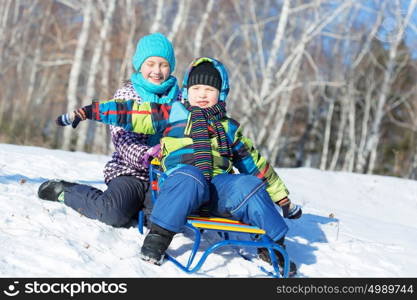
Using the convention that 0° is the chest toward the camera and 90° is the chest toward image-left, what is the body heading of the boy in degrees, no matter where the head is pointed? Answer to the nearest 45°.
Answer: approximately 0°

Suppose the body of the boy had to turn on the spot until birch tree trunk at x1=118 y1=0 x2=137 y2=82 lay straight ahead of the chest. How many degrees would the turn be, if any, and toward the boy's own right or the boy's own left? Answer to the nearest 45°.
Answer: approximately 180°

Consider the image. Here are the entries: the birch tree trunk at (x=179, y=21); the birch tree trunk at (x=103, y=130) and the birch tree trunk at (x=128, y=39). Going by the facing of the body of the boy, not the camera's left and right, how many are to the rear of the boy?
3

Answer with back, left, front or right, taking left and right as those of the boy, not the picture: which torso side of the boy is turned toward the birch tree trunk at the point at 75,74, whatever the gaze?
back

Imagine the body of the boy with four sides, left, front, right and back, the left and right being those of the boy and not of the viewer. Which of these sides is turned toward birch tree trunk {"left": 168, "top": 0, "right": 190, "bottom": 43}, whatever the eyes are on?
back

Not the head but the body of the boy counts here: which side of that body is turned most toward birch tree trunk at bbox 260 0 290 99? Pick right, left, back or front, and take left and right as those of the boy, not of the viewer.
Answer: back

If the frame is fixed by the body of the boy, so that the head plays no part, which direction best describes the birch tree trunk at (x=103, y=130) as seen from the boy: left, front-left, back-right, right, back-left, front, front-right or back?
back
